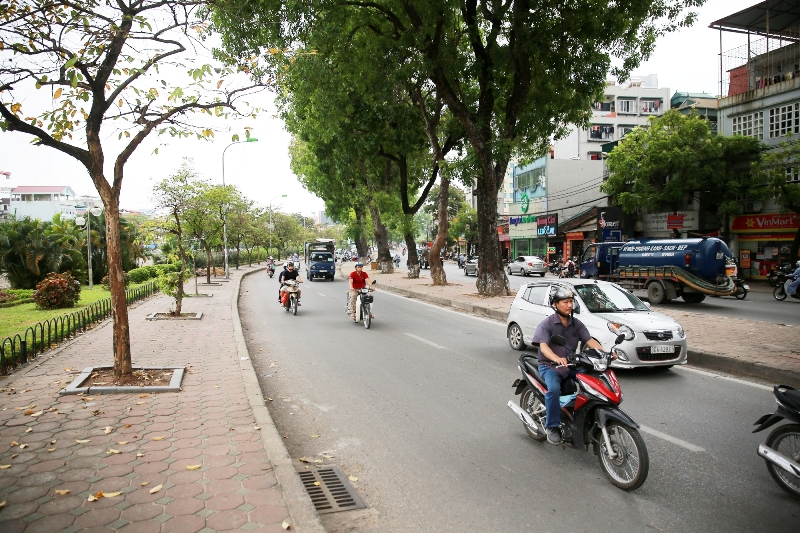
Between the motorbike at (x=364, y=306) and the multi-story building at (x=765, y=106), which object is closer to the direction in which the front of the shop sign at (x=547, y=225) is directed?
the motorbike

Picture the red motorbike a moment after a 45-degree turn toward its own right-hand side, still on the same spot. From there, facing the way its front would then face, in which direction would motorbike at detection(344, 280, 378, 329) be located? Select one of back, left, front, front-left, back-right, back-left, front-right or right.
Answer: back-right

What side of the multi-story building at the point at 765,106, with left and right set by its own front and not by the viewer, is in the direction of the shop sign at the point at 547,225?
right

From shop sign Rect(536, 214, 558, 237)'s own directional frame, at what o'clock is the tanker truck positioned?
The tanker truck is roughly at 10 o'clock from the shop sign.

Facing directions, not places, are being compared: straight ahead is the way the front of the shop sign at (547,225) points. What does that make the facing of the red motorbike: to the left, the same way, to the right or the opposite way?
to the left

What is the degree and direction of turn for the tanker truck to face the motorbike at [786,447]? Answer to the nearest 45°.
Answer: approximately 135° to its left

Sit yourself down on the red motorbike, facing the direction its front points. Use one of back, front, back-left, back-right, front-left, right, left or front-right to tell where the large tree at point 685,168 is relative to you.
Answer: back-left

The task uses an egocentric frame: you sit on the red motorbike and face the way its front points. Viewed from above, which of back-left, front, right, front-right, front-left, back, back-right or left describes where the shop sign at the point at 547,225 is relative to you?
back-left

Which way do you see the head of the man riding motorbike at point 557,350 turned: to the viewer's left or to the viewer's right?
to the viewer's right

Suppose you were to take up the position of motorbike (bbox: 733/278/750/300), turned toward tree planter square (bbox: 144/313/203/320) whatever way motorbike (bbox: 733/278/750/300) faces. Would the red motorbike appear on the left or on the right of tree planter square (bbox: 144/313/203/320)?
left

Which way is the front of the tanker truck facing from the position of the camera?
facing away from the viewer and to the left of the viewer

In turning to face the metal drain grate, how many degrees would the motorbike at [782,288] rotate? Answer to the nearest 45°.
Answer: approximately 90° to its left

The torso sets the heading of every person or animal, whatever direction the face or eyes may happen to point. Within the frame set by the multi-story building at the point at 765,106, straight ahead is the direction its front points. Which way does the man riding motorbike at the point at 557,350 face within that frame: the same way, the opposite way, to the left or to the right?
to the left

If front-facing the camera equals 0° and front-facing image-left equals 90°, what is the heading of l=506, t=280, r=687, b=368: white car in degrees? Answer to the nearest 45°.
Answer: approximately 315°
